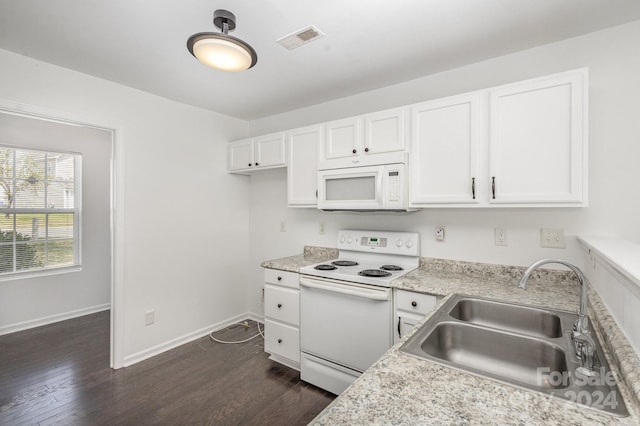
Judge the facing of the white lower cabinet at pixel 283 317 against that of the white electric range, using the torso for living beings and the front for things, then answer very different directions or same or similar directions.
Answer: same or similar directions

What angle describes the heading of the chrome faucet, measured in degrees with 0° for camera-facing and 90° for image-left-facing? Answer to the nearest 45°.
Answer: approximately 90°

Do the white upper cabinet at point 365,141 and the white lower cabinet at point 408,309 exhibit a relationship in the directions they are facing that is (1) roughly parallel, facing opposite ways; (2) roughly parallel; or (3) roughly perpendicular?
roughly parallel

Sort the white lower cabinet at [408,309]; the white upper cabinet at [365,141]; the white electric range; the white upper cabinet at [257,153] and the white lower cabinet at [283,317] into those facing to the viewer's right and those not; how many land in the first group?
0

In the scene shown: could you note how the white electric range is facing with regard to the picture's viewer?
facing the viewer and to the left of the viewer

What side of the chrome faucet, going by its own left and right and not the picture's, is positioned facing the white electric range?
front

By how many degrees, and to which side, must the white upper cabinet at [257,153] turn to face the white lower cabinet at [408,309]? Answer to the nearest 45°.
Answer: approximately 90° to its left

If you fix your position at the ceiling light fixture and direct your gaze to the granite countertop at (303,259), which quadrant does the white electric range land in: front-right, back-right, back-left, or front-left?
front-right

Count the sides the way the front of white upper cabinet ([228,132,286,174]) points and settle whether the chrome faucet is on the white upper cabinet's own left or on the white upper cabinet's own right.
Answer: on the white upper cabinet's own left

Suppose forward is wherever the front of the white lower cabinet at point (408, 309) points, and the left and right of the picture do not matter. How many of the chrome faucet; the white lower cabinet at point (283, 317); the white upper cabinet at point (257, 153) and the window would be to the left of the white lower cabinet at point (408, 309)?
1

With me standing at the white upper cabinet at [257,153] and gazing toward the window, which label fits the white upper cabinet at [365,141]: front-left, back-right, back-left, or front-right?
back-left

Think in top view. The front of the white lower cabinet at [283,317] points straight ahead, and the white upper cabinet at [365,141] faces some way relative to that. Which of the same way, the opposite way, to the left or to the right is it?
the same way

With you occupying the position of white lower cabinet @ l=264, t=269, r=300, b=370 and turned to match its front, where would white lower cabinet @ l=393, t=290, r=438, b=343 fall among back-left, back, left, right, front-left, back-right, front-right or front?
left
